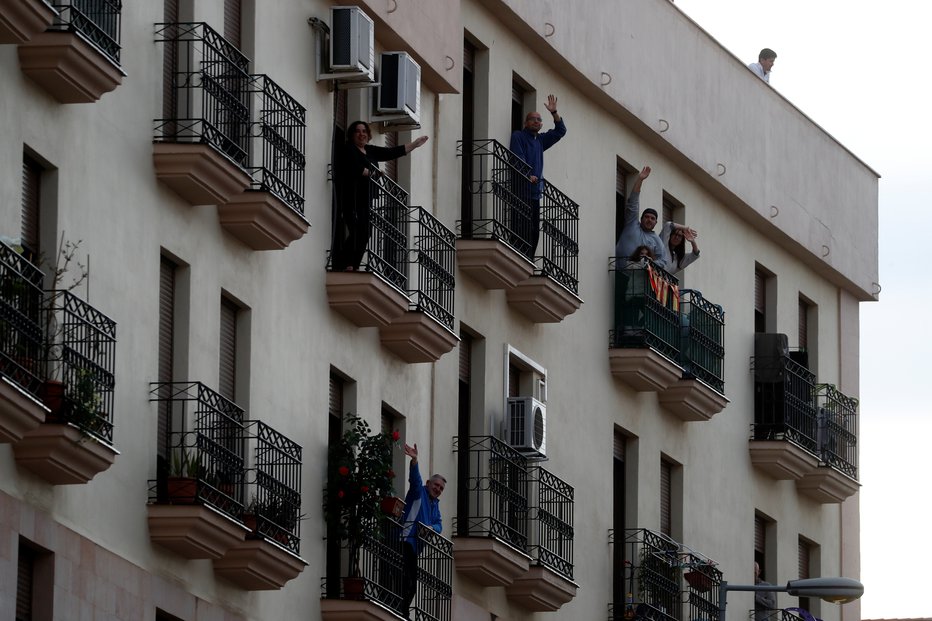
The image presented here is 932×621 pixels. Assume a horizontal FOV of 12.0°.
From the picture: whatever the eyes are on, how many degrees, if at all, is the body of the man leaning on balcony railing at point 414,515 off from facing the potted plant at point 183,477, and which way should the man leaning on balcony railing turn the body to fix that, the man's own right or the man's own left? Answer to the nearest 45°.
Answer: approximately 45° to the man's own right

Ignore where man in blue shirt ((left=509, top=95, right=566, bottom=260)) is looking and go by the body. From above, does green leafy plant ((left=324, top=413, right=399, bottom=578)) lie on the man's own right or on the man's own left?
on the man's own right
